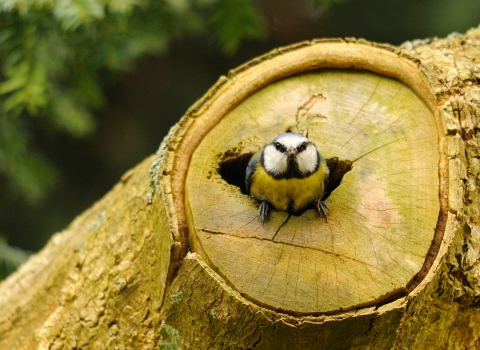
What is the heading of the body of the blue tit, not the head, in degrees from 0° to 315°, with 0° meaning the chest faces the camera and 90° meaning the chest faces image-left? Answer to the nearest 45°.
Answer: approximately 0°
